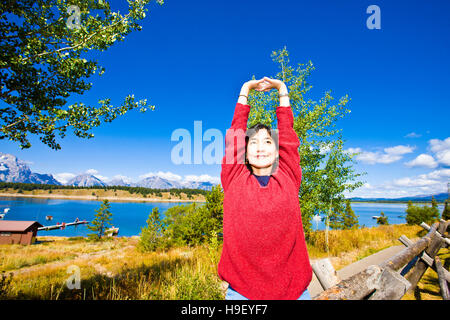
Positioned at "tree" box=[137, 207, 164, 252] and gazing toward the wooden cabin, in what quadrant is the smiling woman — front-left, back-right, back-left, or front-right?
back-left

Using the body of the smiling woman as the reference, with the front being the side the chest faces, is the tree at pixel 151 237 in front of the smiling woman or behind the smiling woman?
behind

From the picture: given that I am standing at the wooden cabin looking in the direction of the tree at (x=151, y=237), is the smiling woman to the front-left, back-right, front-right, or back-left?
front-right

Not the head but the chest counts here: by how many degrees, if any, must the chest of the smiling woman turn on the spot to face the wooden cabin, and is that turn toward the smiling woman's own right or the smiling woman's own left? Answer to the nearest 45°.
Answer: approximately 135° to the smiling woman's own right

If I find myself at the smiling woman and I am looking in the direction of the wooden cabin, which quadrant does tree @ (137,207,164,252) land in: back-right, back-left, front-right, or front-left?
front-right

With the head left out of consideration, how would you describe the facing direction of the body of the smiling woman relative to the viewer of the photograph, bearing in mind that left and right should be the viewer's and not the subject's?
facing the viewer
